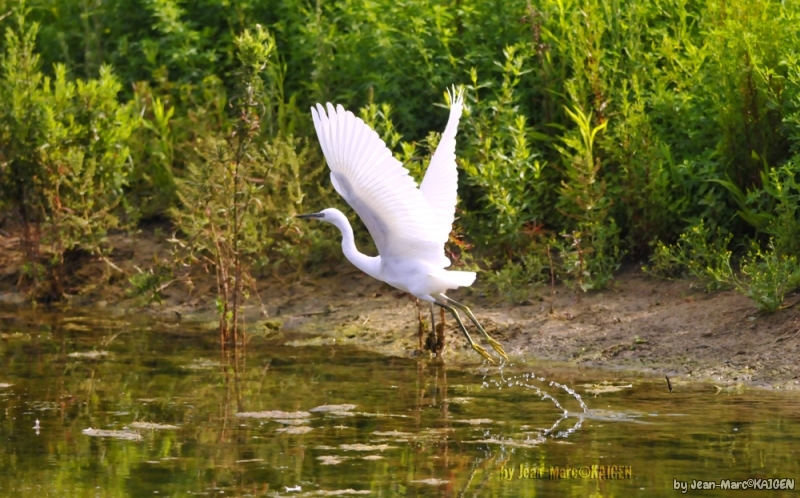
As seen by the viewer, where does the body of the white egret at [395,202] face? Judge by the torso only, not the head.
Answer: to the viewer's left

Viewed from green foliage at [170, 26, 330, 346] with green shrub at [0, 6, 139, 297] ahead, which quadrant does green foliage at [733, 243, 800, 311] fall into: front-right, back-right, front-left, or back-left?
back-right

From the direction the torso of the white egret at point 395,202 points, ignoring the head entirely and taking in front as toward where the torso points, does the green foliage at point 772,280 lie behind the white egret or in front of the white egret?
behind

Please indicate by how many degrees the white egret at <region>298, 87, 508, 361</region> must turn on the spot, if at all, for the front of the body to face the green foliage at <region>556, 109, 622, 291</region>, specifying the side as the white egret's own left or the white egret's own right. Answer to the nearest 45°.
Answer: approximately 135° to the white egret's own right

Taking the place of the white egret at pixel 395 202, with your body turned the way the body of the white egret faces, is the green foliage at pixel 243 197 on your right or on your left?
on your right

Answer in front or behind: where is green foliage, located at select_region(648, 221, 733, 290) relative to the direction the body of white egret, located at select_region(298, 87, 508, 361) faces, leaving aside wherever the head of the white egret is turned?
behind
